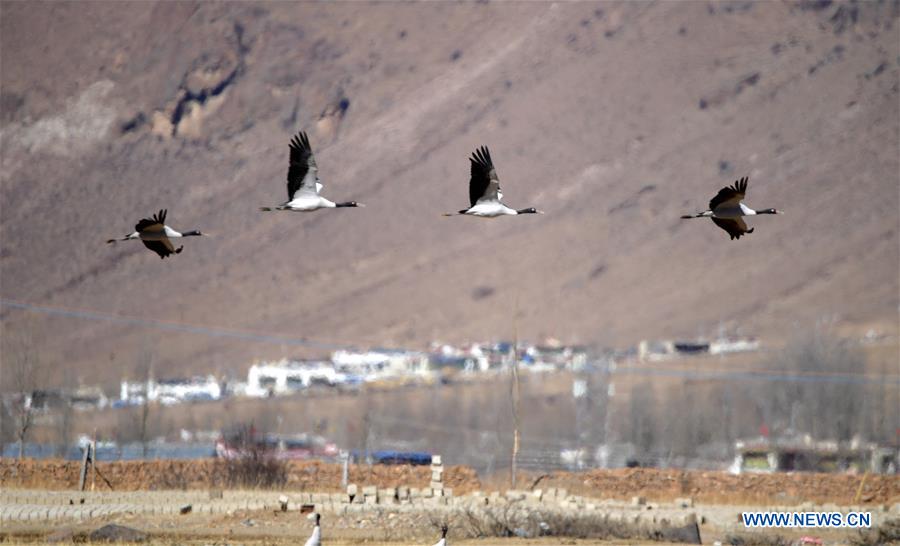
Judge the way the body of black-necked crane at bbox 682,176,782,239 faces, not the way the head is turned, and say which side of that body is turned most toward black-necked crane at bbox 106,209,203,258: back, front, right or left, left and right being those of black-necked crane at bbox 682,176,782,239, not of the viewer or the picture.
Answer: back

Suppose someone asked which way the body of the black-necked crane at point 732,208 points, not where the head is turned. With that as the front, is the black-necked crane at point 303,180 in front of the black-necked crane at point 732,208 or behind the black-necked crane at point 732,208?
behind

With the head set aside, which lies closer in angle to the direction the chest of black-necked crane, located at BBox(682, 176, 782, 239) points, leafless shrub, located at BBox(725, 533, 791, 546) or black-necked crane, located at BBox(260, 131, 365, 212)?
the leafless shrub

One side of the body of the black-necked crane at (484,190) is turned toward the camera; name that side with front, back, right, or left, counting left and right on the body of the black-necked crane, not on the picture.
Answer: right
